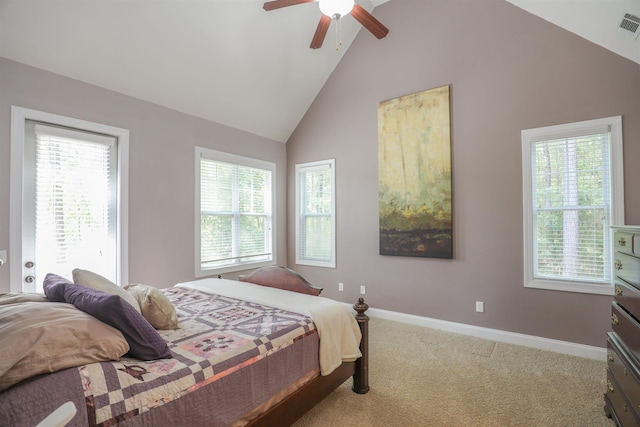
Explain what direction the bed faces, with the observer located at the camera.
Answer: facing away from the viewer and to the right of the viewer

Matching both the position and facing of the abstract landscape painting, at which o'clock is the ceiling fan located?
The ceiling fan is roughly at 11 o'clock from the abstract landscape painting.

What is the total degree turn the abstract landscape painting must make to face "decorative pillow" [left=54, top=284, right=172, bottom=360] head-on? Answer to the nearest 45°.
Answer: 0° — it already faces it

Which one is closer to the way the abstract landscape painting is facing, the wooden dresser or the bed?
the bed

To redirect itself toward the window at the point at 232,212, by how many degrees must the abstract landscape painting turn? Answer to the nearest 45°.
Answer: approximately 45° to its right
